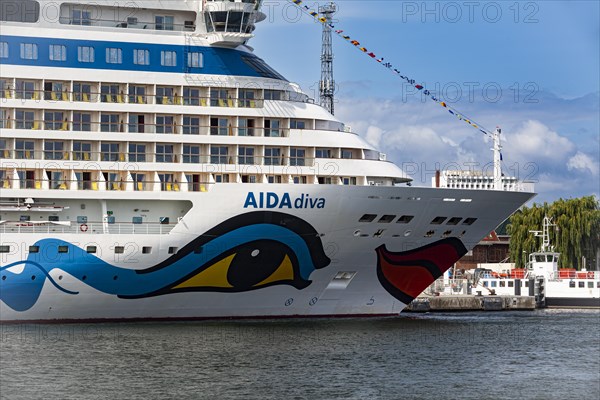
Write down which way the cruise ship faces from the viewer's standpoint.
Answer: facing to the right of the viewer
